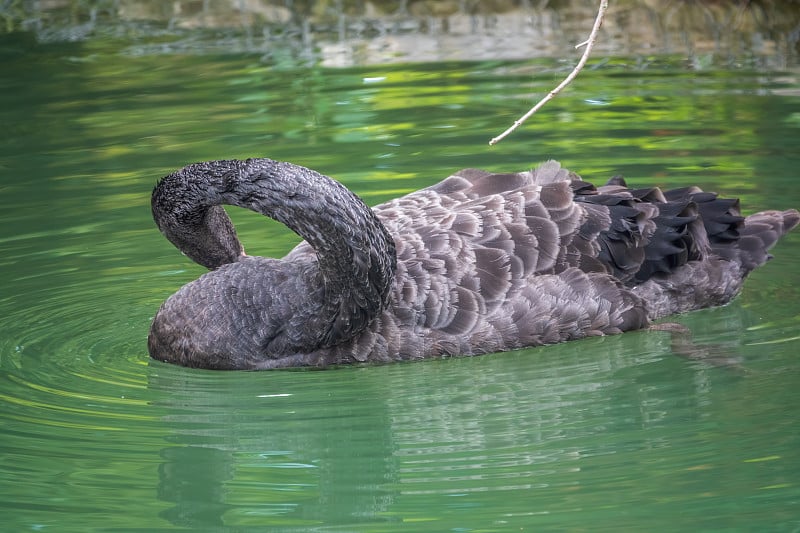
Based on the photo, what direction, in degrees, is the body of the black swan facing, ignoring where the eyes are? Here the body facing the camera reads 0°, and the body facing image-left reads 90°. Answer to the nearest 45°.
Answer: approximately 90°
